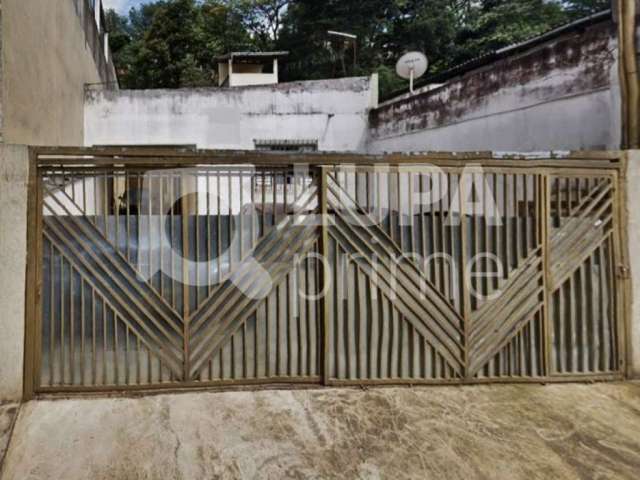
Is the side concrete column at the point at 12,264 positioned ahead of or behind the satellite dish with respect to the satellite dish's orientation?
ahead

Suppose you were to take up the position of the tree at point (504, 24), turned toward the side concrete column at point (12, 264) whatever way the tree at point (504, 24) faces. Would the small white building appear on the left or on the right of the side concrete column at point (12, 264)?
right

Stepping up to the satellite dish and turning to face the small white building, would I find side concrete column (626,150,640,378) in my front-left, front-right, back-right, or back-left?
back-left

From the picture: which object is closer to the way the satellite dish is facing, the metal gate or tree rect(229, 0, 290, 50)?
the metal gate

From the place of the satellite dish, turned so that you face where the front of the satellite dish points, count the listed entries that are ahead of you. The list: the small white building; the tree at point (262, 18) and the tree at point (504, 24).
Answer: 0

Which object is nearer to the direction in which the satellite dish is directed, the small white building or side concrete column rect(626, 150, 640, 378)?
the side concrete column

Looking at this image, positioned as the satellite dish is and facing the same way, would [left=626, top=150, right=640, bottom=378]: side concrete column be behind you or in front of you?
in front

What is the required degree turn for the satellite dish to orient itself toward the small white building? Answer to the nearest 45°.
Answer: approximately 135° to its right

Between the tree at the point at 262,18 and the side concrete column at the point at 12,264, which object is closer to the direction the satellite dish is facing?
the side concrete column

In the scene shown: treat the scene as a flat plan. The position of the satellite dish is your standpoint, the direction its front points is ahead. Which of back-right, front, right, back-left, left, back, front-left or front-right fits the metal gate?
front

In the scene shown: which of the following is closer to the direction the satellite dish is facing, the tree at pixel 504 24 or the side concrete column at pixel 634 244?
the side concrete column

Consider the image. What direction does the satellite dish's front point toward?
toward the camera

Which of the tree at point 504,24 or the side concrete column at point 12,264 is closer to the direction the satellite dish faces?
the side concrete column

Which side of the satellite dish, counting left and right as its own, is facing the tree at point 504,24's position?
back

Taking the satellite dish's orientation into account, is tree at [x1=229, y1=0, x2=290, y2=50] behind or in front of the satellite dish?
behind
